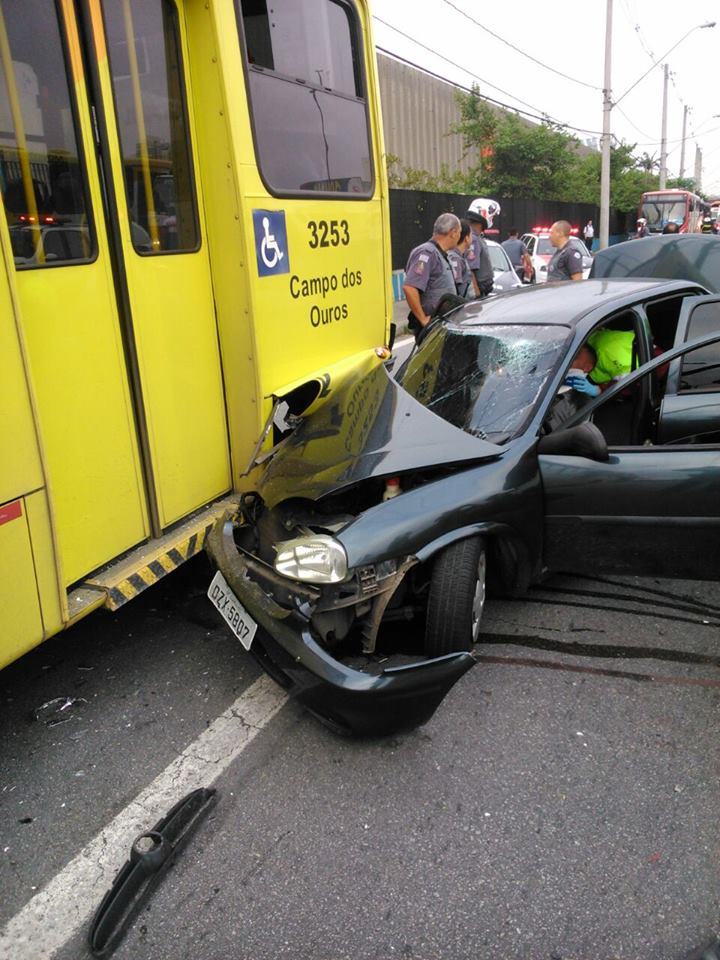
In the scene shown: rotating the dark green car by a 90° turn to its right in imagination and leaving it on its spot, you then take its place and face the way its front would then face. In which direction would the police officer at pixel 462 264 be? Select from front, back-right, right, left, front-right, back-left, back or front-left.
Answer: front-right

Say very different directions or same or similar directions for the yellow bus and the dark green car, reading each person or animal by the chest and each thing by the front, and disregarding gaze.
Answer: very different directions

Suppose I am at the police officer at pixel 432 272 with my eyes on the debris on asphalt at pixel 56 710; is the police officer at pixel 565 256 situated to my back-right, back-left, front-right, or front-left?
back-left

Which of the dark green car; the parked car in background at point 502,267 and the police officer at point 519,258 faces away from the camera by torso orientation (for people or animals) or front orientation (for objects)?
the police officer

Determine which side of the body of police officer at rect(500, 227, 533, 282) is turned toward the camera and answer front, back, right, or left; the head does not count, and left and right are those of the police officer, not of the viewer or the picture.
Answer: back

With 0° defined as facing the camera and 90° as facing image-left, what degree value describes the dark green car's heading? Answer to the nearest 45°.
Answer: approximately 45°

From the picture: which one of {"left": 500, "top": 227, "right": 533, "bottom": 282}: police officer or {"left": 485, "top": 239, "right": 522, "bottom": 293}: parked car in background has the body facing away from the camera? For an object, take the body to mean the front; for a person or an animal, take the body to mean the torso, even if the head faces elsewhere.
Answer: the police officer

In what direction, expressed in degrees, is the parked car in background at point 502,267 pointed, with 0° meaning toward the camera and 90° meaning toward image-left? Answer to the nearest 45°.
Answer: approximately 315°

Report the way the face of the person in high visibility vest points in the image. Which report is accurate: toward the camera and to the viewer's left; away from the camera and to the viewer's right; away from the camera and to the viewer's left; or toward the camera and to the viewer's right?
toward the camera and to the viewer's left

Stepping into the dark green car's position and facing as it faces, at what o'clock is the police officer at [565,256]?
The police officer is roughly at 5 o'clock from the dark green car.
